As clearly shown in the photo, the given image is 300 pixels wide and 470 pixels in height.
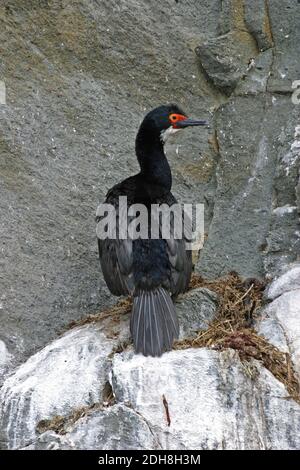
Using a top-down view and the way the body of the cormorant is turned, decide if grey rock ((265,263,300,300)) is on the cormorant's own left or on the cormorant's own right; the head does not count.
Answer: on the cormorant's own right

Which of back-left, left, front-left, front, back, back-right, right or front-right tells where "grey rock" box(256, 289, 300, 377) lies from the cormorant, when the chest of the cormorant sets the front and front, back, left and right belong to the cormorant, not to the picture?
right

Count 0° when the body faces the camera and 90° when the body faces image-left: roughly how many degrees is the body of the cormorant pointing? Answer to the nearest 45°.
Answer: approximately 180°
